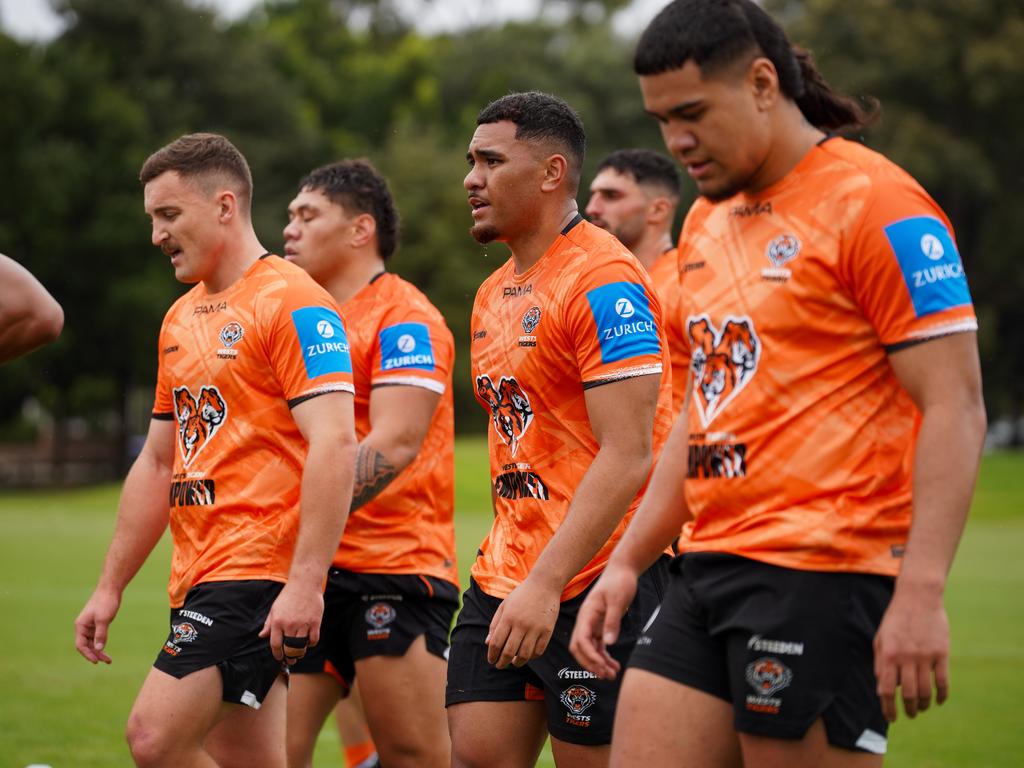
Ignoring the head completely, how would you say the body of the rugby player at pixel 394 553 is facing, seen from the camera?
to the viewer's left

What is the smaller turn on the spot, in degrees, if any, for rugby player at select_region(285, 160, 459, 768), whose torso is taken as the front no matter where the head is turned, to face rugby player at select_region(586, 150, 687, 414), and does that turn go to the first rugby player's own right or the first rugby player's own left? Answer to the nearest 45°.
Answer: approximately 135° to the first rugby player's own right

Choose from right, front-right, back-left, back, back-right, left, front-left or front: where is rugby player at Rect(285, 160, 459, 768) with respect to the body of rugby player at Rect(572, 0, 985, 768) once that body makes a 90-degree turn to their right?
front

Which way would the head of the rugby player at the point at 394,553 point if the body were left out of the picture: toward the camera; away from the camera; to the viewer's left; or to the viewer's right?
to the viewer's left

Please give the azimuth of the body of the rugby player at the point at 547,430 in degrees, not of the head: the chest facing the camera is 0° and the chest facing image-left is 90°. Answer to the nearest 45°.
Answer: approximately 45°

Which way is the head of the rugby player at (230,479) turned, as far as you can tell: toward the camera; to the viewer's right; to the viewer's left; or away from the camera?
to the viewer's left

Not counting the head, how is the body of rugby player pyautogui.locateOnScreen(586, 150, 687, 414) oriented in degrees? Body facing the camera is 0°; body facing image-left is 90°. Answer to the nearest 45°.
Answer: approximately 90°

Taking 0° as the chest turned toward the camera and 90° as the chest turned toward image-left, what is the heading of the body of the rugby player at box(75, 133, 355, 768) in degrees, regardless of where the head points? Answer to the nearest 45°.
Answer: approximately 45°
